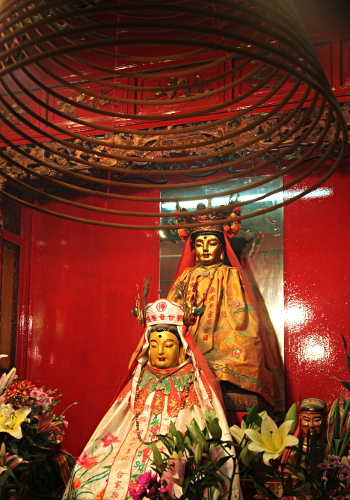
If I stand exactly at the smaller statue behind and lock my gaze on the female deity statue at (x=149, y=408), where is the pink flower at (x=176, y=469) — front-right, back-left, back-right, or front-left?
front-left

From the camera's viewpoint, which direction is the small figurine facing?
toward the camera

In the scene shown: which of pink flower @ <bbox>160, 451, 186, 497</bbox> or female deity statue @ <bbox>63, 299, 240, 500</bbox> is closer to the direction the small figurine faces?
the pink flower

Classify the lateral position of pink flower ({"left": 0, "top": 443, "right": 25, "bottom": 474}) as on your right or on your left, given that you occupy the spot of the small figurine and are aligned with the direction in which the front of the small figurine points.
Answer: on your right

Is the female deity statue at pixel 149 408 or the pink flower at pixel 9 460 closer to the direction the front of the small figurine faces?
the pink flower

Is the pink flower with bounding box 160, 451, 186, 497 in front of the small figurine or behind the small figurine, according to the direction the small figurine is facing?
in front

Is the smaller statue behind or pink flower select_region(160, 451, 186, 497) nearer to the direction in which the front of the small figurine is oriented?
the pink flower

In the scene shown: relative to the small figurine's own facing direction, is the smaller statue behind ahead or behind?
behind

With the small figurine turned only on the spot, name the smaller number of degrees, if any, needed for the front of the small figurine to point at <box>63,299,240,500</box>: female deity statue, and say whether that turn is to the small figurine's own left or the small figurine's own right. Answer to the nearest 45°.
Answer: approximately 90° to the small figurine's own right
